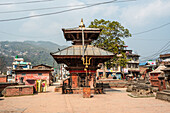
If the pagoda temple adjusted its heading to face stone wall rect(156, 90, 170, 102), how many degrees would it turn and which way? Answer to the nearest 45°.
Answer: approximately 45° to its left

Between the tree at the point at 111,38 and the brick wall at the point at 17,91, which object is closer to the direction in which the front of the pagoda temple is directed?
the brick wall

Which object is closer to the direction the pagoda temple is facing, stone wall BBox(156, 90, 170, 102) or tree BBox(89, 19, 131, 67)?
the stone wall

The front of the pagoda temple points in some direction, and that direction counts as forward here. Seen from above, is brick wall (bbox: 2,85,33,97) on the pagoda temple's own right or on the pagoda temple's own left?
on the pagoda temple's own right

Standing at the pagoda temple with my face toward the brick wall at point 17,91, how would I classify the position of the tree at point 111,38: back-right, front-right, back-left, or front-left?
back-right

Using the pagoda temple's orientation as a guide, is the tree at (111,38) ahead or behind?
behind

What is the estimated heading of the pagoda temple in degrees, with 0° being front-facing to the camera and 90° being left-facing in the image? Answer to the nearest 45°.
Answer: approximately 0°
